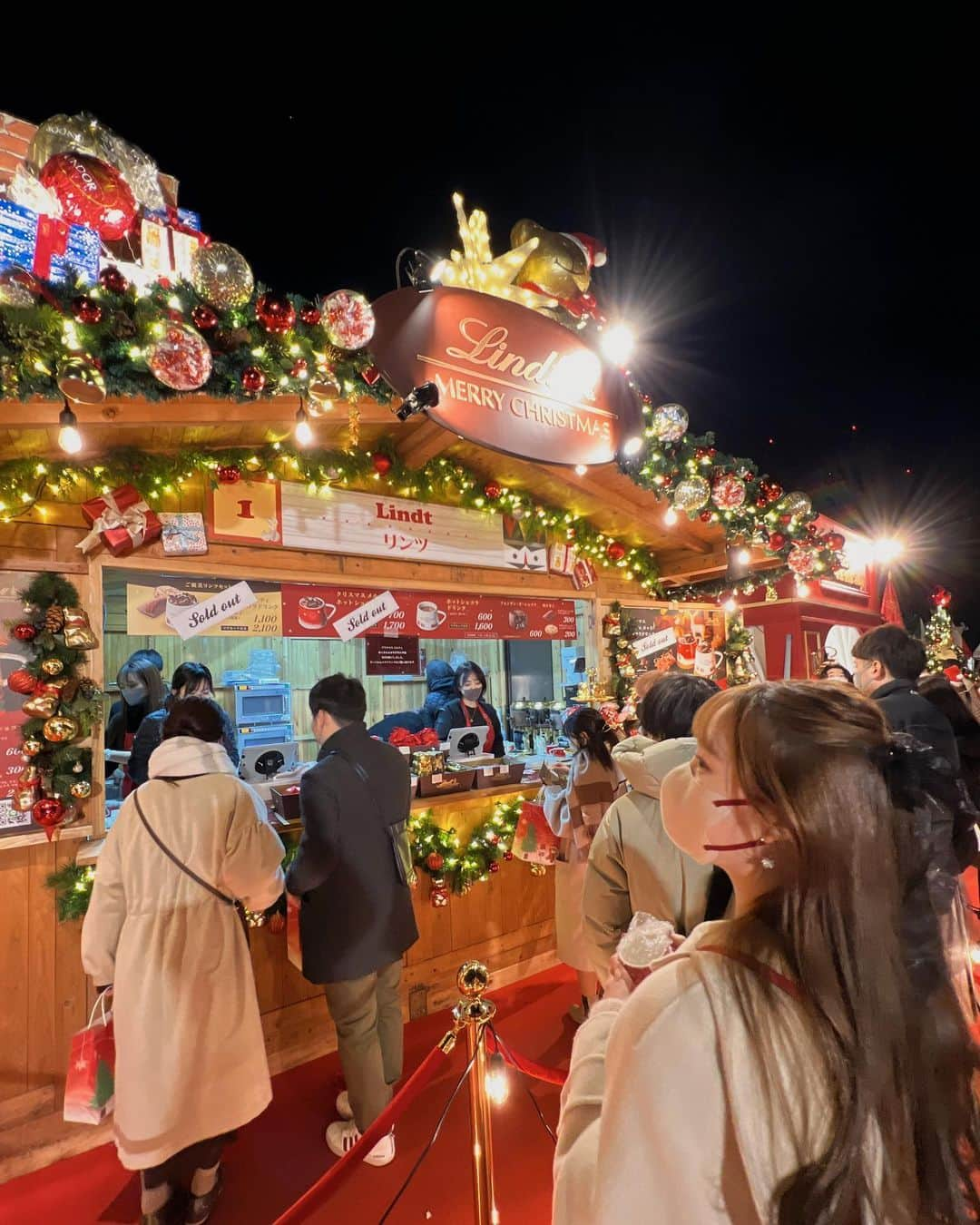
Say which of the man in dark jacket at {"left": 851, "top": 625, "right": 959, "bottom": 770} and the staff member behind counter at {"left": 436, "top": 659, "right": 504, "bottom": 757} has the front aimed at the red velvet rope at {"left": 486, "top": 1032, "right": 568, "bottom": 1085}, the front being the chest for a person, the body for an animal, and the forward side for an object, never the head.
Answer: the staff member behind counter

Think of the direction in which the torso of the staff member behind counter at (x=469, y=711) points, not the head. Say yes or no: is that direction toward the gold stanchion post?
yes

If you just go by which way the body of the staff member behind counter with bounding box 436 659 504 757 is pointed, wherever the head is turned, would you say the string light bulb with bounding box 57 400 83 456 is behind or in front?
in front

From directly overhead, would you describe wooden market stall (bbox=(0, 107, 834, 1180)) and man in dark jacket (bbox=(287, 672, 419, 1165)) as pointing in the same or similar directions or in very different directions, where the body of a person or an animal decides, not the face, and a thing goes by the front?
very different directions

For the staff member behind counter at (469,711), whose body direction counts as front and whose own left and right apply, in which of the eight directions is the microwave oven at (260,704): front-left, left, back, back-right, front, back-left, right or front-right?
right

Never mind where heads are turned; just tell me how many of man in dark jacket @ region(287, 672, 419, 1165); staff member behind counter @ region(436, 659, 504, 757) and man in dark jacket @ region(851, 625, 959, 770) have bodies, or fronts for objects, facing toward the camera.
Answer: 1

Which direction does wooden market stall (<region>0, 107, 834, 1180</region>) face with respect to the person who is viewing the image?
facing the viewer and to the right of the viewer

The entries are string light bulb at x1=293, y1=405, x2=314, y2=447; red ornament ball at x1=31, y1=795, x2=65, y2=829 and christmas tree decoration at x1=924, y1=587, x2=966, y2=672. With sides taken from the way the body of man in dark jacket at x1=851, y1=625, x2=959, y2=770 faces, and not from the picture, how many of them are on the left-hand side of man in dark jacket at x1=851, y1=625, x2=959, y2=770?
2

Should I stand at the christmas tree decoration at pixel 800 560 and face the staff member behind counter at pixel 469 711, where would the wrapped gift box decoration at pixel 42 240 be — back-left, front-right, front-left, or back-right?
front-left

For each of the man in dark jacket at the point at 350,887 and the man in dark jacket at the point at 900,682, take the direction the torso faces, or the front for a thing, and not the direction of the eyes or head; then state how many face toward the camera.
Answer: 0

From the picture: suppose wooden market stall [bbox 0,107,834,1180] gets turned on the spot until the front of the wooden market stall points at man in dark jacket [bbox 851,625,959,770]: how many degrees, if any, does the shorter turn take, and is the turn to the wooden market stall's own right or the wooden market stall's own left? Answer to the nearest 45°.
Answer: approximately 45° to the wooden market stall's own left

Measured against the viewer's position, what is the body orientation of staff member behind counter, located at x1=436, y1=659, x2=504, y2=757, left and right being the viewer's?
facing the viewer

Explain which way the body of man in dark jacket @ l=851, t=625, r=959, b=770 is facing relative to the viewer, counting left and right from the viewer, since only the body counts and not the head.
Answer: facing away from the viewer and to the left of the viewer

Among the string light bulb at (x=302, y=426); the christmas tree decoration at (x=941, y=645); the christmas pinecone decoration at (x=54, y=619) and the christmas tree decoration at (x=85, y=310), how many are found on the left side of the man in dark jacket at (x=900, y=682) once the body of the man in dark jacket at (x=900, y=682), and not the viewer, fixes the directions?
3

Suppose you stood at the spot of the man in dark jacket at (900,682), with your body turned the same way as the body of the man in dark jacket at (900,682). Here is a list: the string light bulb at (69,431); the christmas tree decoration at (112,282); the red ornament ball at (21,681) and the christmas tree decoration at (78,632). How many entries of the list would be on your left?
4

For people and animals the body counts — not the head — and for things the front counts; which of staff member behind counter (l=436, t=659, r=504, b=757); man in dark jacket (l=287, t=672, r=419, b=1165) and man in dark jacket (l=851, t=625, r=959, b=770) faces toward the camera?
the staff member behind counter

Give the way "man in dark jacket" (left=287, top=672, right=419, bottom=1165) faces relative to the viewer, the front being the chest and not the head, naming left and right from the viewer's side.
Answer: facing away from the viewer and to the left of the viewer
